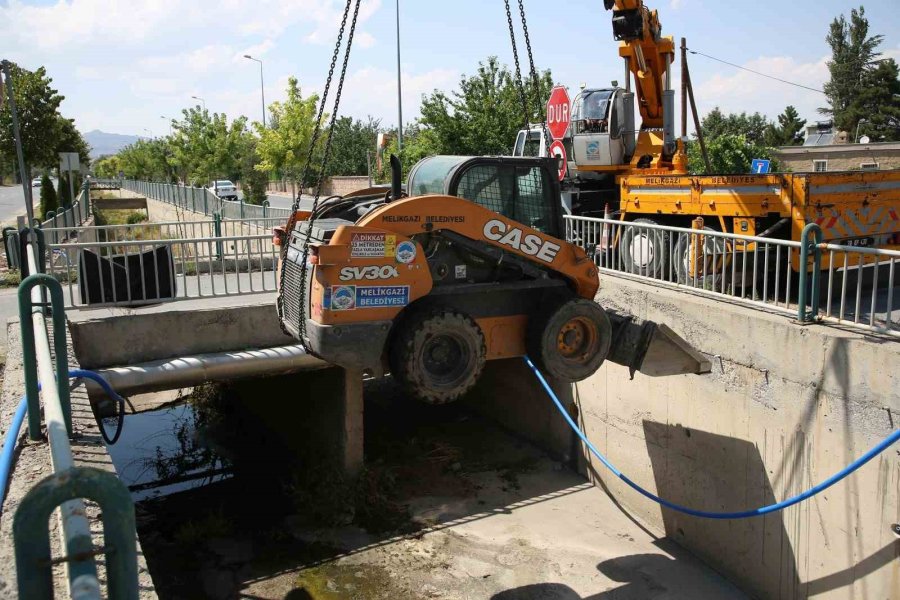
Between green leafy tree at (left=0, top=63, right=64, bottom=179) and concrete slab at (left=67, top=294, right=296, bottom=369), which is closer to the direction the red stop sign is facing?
the concrete slab

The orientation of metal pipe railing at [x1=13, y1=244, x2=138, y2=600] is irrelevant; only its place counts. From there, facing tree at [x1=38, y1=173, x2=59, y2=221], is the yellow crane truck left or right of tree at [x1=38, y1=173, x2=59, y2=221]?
right

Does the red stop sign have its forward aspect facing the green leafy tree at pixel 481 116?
no

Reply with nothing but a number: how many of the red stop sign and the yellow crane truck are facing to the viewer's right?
0

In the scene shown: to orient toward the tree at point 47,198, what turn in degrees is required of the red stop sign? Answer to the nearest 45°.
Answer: approximately 90° to its right

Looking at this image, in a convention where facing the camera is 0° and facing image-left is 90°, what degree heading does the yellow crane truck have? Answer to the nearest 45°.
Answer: approximately 135°

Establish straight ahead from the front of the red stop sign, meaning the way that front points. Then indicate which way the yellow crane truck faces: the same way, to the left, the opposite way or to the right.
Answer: to the right

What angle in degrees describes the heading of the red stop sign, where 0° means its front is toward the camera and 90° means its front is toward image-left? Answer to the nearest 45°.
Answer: approximately 45°

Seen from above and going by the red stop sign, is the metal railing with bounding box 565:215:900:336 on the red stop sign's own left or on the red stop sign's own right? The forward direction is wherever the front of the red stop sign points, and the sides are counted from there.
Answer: on the red stop sign's own left

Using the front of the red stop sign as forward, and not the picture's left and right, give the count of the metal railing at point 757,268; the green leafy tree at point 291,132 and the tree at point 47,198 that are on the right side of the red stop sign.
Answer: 2
